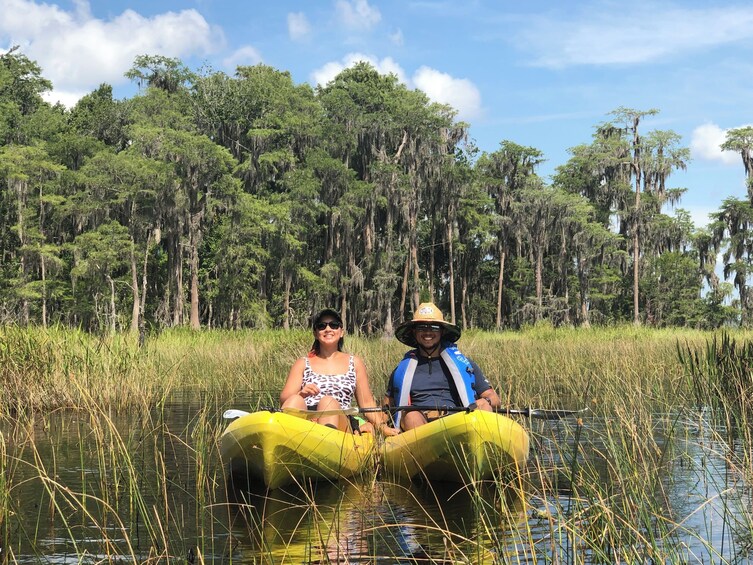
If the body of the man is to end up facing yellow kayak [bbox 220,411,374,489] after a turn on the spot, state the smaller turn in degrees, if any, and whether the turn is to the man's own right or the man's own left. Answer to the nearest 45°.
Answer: approximately 45° to the man's own right

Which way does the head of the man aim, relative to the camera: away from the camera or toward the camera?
toward the camera

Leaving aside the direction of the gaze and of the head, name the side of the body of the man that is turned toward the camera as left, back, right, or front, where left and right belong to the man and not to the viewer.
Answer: front

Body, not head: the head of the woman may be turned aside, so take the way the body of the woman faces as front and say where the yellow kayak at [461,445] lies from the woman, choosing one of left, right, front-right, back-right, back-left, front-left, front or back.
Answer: front-left

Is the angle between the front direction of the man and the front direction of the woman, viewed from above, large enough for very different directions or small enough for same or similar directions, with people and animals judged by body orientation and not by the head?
same or similar directions

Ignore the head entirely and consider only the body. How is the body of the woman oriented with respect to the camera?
toward the camera

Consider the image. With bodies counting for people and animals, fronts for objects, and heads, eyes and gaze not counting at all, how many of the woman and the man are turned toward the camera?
2

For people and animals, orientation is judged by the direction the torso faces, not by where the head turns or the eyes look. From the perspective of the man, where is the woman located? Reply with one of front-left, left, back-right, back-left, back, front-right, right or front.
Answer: right
